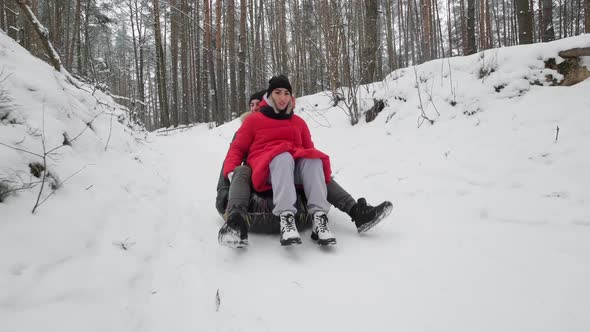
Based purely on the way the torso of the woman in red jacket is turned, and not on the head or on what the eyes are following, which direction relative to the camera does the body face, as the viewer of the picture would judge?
toward the camera

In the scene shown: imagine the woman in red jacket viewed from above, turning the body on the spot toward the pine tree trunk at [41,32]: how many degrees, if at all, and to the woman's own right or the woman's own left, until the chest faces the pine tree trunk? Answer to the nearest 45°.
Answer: approximately 135° to the woman's own right

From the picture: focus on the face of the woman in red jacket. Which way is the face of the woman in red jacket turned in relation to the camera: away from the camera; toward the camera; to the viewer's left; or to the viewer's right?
toward the camera
